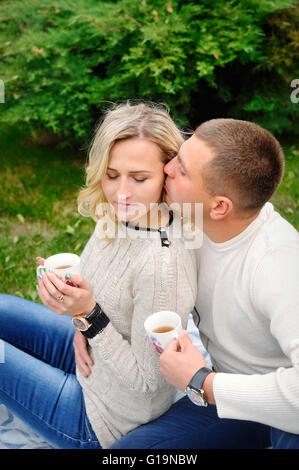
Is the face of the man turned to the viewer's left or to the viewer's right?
to the viewer's left

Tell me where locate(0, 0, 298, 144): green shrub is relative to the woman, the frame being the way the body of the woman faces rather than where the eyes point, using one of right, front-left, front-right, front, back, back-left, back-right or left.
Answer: back-right

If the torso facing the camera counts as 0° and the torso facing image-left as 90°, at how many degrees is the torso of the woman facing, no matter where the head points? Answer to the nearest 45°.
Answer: approximately 45°
